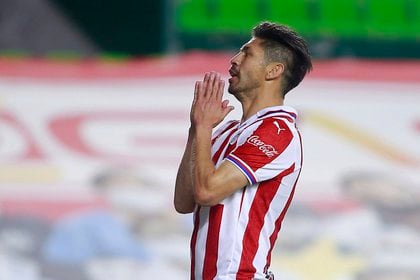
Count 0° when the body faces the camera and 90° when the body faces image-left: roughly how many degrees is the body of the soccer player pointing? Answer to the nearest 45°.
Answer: approximately 90°

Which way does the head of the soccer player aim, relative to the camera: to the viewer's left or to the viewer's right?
to the viewer's left
